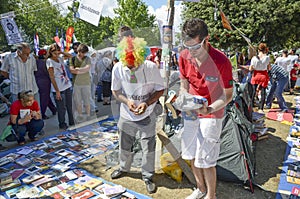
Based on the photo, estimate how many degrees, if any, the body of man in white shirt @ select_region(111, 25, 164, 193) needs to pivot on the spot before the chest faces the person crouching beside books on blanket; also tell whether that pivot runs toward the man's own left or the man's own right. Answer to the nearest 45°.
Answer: approximately 135° to the man's own right

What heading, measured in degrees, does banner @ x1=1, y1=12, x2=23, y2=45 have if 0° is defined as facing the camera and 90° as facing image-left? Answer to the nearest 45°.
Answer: approximately 0°

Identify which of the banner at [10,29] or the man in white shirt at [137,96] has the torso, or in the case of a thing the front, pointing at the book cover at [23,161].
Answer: the banner

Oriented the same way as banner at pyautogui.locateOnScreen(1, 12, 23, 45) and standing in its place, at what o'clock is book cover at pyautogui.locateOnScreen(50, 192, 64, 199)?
The book cover is roughly at 12 o'clock from the banner.
